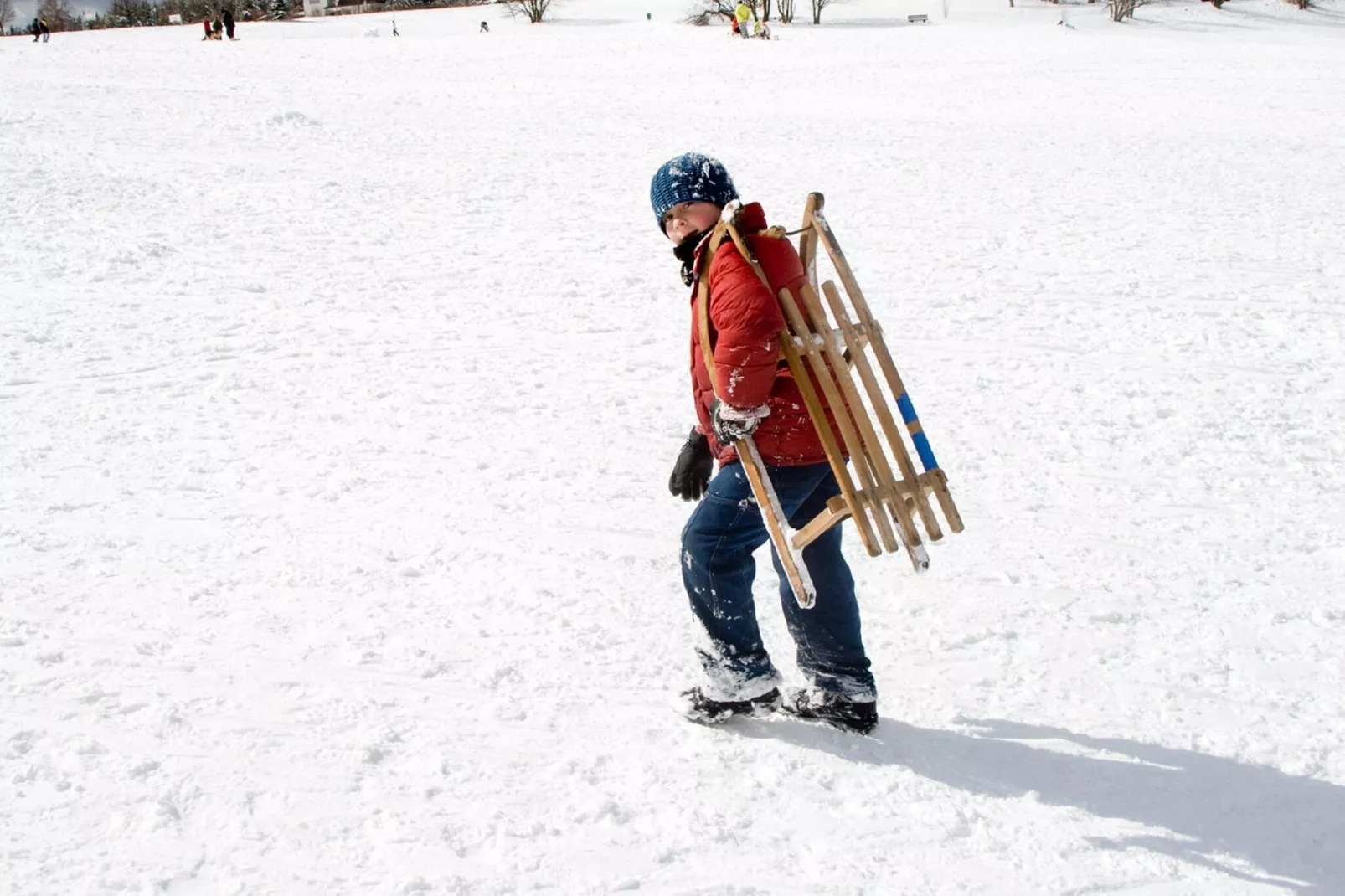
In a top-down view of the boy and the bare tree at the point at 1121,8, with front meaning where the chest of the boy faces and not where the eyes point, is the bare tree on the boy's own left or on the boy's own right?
on the boy's own right

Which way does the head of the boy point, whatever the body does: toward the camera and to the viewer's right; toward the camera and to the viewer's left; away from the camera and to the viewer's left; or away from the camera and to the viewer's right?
toward the camera and to the viewer's left

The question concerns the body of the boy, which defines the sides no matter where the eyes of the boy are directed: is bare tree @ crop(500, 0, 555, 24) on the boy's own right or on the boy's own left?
on the boy's own right

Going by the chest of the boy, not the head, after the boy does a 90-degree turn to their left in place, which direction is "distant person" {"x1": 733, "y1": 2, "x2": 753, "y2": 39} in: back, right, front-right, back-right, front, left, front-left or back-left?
back

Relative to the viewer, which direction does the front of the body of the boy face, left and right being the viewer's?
facing to the left of the viewer

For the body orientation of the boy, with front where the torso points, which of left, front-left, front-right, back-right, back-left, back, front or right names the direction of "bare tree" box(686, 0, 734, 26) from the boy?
right
